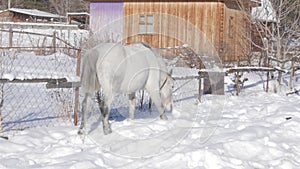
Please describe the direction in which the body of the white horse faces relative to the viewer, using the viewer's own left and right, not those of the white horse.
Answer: facing away from the viewer and to the right of the viewer

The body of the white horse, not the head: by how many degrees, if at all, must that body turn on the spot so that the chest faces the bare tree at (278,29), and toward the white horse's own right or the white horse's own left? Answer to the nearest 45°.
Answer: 0° — it already faces it

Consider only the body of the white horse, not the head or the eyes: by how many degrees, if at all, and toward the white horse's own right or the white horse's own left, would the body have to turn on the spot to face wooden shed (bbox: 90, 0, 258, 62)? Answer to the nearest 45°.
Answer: approximately 45° to the white horse's own left
